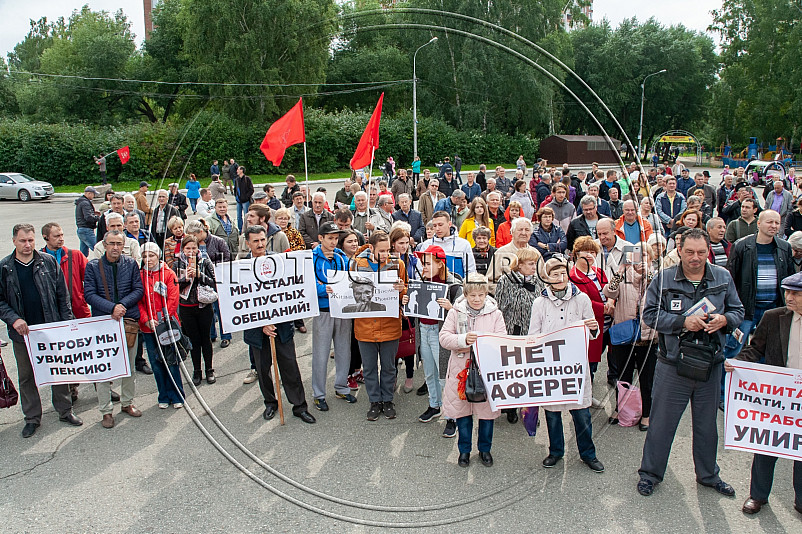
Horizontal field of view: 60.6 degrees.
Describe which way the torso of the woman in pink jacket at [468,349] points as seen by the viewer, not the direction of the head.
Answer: toward the camera

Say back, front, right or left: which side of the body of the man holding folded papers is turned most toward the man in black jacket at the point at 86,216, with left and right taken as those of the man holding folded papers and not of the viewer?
right

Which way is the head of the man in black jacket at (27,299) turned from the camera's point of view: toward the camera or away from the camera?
toward the camera

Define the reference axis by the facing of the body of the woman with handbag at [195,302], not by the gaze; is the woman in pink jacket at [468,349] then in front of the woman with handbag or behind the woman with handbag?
in front

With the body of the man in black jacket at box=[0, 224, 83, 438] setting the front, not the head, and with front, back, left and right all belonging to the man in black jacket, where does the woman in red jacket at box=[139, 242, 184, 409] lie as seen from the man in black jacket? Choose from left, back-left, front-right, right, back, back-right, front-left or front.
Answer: left

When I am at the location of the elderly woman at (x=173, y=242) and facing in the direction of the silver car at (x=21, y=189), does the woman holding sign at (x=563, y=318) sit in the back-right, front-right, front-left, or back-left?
back-right

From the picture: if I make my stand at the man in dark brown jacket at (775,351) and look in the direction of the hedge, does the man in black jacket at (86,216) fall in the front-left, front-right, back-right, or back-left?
front-left

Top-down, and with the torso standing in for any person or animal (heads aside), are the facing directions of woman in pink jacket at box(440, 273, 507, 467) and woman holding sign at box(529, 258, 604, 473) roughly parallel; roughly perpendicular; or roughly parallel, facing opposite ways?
roughly parallel

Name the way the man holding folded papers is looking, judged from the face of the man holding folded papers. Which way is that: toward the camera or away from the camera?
toward the camera

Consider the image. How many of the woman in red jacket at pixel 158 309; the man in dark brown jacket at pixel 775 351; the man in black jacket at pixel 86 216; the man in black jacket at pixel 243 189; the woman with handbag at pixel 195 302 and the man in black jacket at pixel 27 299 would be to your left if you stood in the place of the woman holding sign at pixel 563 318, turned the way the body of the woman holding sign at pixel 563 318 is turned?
1

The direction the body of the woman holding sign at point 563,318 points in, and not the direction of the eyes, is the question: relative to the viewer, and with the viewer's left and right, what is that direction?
facing the viewer

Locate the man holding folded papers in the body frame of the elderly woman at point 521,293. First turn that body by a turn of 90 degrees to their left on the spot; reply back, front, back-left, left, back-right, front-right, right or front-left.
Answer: right

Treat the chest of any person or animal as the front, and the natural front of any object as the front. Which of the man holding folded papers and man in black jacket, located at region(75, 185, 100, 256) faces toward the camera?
the man holding folded papers

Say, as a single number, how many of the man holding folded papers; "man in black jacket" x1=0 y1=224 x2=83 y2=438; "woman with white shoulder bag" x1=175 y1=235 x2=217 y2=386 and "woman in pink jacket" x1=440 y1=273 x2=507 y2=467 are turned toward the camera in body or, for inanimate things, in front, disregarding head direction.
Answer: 4

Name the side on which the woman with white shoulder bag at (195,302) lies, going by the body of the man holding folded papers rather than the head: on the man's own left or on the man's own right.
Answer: on the man's own right

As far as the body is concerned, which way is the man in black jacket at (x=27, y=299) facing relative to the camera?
toward the camera

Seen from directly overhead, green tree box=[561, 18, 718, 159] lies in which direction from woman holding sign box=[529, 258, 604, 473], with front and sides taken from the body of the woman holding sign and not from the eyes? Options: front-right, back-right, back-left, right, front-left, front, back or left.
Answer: back
